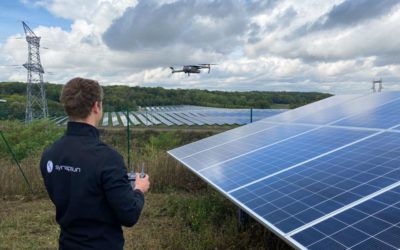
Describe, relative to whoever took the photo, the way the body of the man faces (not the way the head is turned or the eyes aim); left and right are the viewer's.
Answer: facing away from the viewer and to the right of the viewer

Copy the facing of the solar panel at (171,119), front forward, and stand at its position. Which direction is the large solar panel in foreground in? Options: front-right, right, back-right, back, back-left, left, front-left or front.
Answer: front-left

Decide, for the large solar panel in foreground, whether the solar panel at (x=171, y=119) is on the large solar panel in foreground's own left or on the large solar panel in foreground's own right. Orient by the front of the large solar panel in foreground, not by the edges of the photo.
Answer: on the large solar panel in foreground's own right

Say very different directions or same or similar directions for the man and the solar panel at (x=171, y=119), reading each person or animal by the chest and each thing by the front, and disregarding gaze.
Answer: very different directions

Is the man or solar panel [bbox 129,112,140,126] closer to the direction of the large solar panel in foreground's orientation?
the man

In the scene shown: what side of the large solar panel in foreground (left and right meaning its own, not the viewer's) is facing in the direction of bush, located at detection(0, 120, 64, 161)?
right

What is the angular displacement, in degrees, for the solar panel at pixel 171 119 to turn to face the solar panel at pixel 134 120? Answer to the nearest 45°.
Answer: approximately 45° to its right

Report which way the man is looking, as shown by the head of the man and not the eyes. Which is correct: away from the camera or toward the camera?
away from the camera

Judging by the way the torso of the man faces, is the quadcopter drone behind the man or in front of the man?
in front

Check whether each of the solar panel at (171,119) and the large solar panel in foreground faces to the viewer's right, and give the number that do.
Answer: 0

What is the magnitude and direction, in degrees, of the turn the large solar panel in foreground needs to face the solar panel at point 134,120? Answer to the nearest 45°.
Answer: approximately 90° to its right
